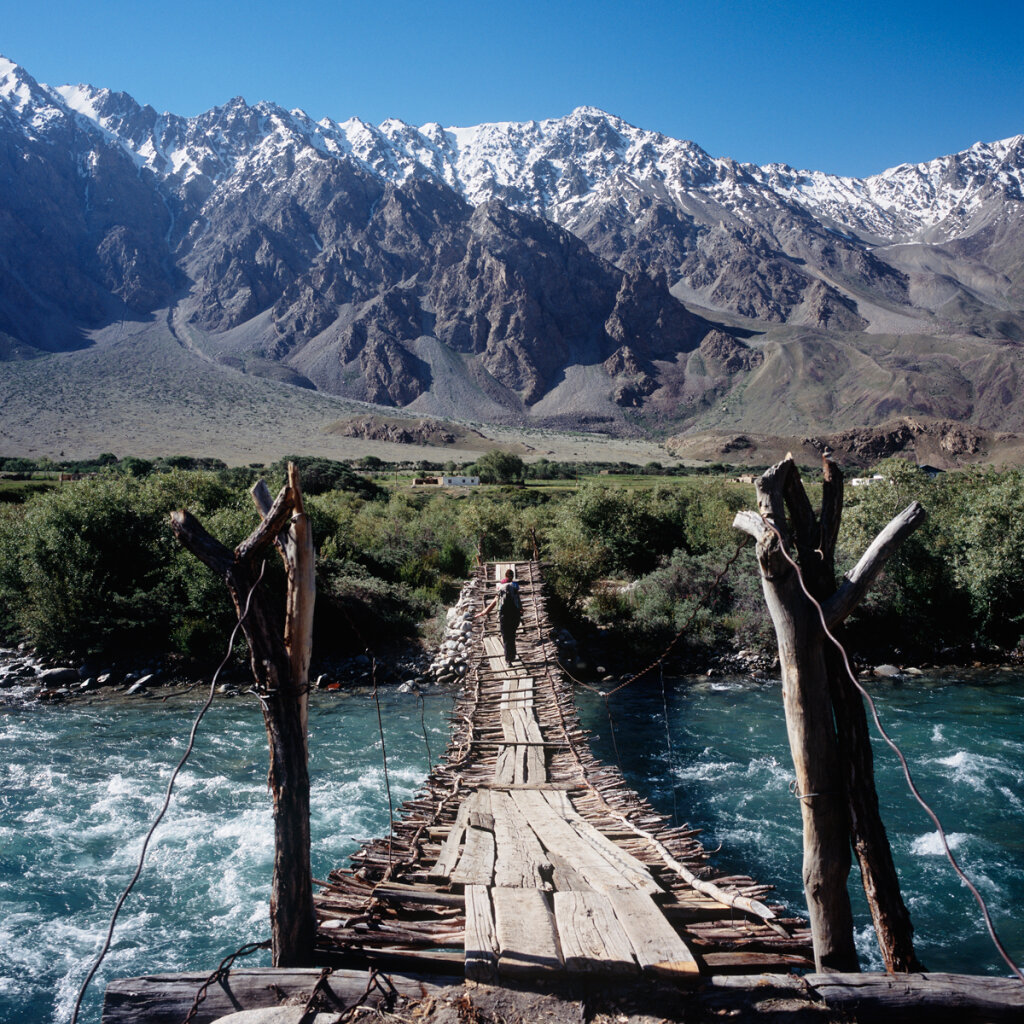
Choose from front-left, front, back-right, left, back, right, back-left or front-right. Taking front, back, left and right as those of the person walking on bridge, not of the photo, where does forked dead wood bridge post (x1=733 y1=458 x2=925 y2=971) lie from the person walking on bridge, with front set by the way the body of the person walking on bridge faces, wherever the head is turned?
back

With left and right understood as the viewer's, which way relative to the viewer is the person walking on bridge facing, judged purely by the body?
facing away from the viewer

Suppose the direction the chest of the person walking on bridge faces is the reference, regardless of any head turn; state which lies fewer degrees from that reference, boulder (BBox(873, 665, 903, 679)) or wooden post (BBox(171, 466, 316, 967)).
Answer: the boulder

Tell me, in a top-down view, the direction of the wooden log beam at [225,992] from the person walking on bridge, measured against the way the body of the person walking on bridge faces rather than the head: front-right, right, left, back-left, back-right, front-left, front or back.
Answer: back

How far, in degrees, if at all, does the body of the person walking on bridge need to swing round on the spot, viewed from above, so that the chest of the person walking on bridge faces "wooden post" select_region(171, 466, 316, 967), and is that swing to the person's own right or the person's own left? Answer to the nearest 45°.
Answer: approximately 180°
